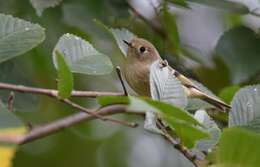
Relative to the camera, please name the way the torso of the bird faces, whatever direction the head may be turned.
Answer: to the viewer's left

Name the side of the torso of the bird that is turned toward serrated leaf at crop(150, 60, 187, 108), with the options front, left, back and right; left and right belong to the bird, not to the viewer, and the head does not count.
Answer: left

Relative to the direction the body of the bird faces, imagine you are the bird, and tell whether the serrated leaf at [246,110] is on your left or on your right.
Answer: on your left

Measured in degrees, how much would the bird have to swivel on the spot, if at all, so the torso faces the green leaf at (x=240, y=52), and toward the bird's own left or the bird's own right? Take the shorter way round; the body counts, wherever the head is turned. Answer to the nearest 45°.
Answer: approximately 180°

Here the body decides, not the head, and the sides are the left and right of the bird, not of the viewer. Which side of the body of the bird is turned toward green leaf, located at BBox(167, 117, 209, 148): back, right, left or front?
left

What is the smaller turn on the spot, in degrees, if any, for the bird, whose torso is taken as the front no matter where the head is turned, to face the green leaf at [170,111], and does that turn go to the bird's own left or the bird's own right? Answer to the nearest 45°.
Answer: approximately 90° to the bird's own left

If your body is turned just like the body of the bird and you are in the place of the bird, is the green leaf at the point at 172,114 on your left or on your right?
on your left
